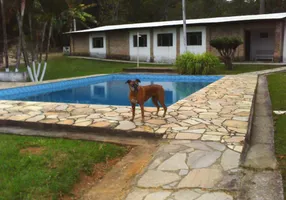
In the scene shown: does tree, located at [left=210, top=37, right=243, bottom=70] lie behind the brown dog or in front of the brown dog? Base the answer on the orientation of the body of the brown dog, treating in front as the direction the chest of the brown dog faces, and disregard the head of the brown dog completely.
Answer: behind

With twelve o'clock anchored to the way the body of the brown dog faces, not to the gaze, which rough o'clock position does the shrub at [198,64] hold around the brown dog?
The shrub is roughly at 5 o'clock from the brown dog.

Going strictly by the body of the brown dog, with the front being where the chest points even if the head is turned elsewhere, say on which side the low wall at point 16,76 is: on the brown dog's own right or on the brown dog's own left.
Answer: on the brown dog's own right

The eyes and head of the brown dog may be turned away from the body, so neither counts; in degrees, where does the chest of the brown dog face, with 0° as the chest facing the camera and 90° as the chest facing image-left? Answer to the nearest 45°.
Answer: approximately 45°
